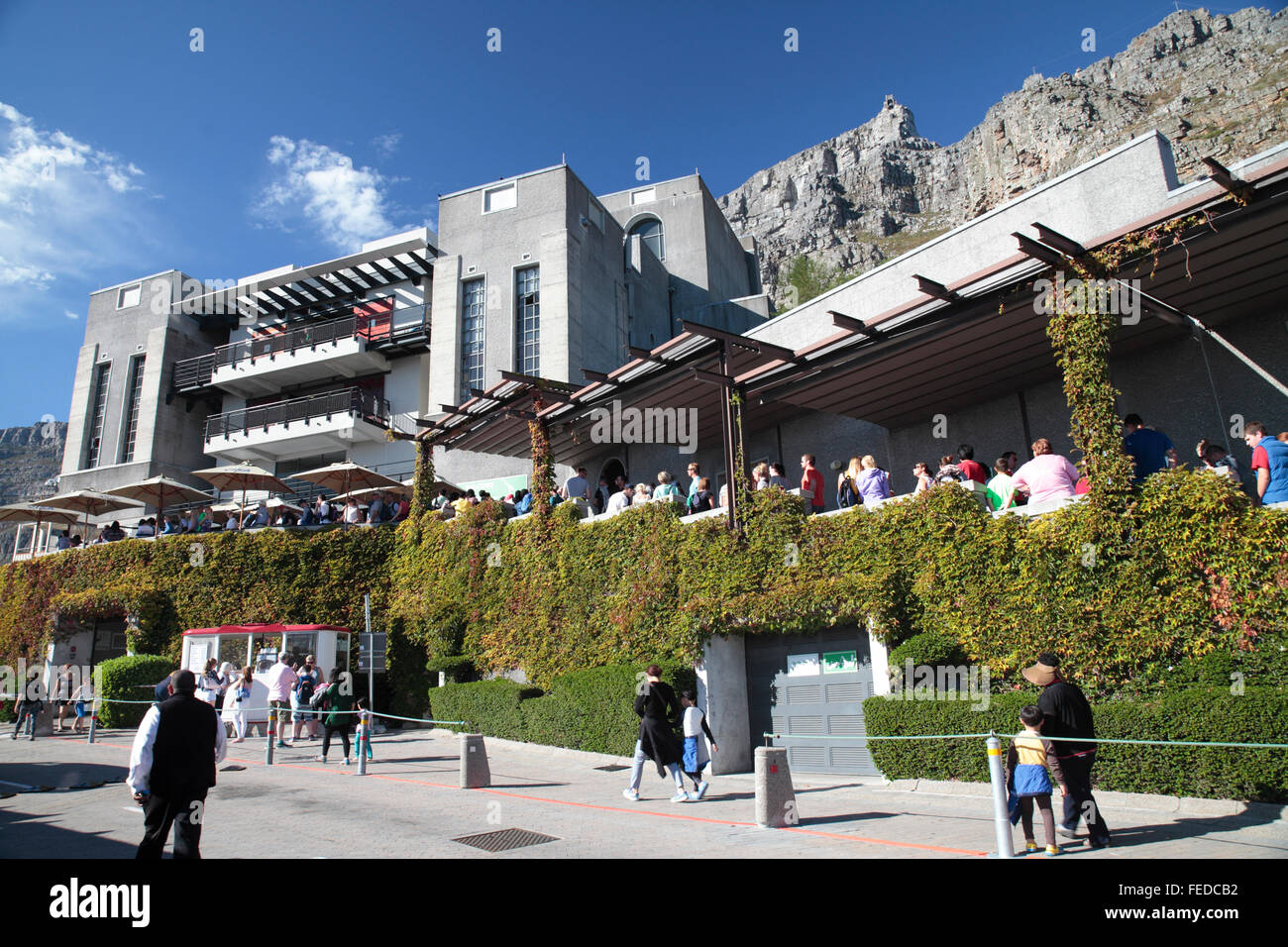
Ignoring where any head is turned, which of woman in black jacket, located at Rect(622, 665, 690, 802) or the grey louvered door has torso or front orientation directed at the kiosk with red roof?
the woman in black jacket

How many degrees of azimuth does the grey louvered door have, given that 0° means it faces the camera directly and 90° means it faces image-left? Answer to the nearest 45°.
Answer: approximately 0°

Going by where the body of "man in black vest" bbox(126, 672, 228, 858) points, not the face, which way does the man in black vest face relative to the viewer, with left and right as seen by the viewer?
facing away from the viewer

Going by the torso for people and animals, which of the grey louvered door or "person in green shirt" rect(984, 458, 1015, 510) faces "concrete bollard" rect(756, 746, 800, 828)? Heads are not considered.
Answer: the grey louvered door

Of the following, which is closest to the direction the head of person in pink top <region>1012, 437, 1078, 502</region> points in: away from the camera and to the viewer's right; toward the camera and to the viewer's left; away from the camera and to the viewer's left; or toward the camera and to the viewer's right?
away from the camera and to the viewer's left

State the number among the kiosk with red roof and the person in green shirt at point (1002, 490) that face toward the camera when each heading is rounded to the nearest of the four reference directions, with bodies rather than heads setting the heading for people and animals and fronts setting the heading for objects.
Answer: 1

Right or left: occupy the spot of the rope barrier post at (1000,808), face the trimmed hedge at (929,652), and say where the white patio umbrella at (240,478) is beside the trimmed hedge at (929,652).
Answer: left

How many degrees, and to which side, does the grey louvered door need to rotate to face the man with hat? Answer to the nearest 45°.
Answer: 0° — it already faces them

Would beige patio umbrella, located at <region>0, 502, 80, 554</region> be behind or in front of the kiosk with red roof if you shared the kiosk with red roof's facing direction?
behind

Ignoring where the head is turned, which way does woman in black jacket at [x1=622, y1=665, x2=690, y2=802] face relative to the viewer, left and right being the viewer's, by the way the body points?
facing away from the viewer and to the left of the viewer

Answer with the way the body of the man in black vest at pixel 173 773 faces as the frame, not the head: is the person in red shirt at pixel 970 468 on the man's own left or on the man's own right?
on the man's own right

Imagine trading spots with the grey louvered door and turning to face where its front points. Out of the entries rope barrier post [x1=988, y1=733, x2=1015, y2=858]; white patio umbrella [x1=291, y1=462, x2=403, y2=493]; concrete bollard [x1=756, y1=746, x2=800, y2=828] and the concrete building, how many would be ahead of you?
2

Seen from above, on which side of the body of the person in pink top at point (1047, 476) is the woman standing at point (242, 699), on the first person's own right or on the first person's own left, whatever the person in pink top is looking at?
on the first person's own left
